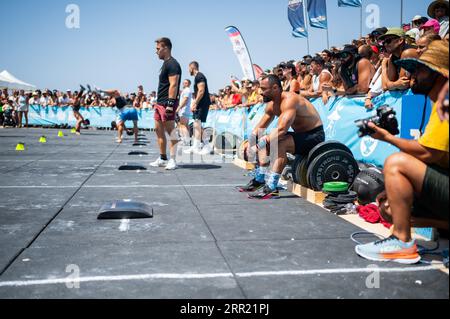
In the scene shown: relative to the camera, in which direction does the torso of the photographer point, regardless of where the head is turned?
to the viewer's left

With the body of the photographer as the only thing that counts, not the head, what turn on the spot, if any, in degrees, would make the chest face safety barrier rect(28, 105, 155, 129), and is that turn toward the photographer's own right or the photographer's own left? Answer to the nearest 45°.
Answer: approximately 45° to the photographer's own right

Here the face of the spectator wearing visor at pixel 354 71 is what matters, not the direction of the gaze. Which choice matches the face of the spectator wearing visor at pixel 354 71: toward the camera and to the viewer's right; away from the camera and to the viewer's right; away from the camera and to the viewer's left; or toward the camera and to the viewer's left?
toward the camera and to the viewer's left

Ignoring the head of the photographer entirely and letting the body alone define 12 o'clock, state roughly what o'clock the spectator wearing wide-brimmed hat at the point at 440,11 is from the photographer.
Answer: The spectator wearing wide-brimmed hat is roughly at 3 o'clock from the photographer.

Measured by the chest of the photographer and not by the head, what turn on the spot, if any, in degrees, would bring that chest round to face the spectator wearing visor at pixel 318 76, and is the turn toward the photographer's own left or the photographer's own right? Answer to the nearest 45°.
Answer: approximately 90° to the photographer's own right

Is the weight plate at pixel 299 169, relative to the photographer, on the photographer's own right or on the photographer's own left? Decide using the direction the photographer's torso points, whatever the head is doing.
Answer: on the photographer's own right

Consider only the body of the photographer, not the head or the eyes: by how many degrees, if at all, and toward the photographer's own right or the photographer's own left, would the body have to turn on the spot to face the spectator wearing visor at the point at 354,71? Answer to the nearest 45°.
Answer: approximately 90° to the photographer's own right
